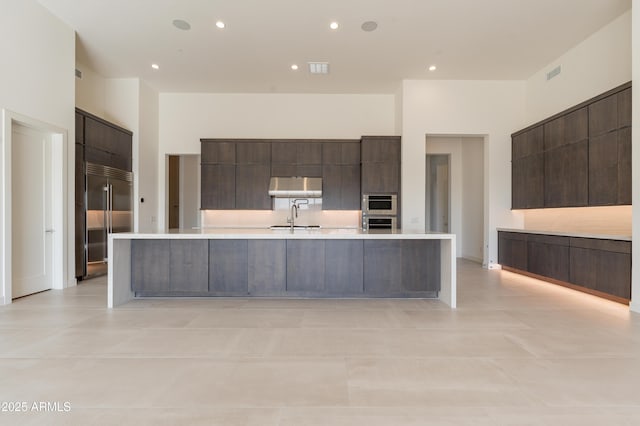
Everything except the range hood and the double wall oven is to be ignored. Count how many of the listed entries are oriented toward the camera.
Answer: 2

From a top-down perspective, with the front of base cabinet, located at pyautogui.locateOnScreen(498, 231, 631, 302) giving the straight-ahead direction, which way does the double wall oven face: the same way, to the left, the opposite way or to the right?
to the left

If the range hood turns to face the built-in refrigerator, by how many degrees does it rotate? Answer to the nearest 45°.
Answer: approximately 90° to its right

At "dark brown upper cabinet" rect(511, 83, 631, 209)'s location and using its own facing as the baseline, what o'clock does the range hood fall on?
The range hood is roughly at 1 o'clock from the dark brown upper cabinet.

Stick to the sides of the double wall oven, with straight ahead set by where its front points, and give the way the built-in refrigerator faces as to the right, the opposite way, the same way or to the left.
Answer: to the left

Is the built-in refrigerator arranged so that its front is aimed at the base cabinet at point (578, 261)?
yes

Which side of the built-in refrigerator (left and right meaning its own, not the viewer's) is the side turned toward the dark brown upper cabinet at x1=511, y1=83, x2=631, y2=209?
front

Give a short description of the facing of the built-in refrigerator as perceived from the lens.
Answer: facing the viewer and to the right of the viewer

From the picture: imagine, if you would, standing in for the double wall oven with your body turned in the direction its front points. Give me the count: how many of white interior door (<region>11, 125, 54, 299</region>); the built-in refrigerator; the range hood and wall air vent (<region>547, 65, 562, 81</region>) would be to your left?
1

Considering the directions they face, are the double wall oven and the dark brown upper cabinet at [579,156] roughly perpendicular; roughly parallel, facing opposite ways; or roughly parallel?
roughly perpendicular

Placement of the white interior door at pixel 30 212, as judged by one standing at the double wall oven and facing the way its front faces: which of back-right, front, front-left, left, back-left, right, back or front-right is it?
front-right

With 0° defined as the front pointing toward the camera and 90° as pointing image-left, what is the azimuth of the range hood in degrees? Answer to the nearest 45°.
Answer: approximately 0°

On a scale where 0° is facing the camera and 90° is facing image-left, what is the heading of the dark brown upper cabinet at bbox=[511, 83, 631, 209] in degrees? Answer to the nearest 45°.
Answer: approximately 45°

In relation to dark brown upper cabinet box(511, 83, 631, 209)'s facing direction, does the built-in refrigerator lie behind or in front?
in front
